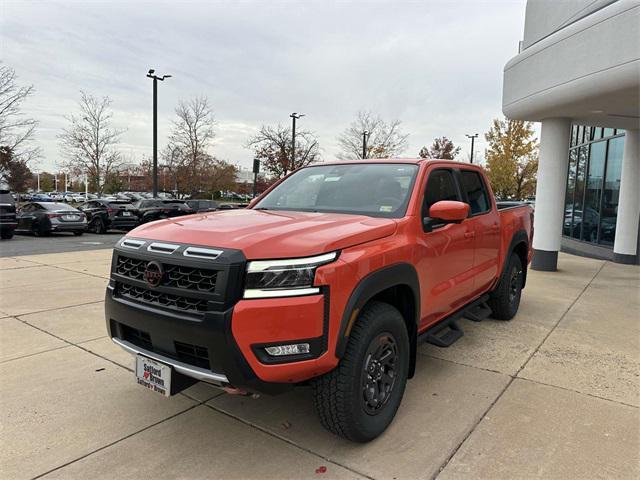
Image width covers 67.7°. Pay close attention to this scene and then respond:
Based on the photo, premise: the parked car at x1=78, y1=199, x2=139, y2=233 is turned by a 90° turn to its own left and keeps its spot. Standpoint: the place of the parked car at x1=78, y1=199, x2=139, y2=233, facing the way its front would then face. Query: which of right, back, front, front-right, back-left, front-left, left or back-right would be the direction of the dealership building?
left

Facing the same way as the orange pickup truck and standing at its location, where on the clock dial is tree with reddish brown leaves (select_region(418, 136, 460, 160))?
The tree with reddish brown leaves is roughly at 5 o'clock from the orange pickup truck.

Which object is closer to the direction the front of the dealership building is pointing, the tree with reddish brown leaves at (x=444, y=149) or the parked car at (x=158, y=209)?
the parked car

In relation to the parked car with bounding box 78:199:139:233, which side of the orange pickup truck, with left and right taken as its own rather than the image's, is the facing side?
right

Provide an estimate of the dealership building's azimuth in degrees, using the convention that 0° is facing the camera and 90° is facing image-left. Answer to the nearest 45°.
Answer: approximately 45°

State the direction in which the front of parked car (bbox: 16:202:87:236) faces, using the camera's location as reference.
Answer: facing away from the viewer and to the left of the viewer

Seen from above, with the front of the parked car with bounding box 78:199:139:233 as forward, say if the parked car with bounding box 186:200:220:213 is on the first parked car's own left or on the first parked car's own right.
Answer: on the first parked car's own right

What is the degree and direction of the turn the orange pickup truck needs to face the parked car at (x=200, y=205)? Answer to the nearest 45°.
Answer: approximately 135° to its right

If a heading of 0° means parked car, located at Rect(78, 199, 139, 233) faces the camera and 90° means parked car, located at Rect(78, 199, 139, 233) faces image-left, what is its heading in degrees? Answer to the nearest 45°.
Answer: approximately 135°

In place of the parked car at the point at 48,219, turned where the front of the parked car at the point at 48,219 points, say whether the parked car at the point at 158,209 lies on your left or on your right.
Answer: on your right
